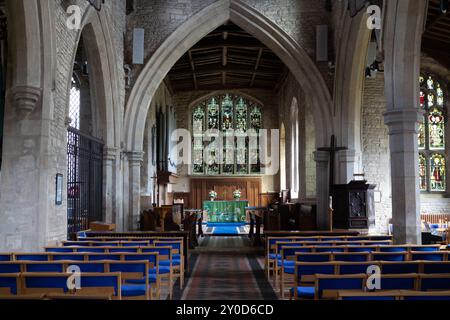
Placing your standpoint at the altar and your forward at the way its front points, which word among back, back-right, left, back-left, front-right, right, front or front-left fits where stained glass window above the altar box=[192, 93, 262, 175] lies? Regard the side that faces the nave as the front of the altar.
back

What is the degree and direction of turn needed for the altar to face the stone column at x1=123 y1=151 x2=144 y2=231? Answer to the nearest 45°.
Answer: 0° — it already faces it

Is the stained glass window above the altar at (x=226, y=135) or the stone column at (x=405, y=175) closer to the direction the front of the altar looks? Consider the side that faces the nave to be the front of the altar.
the stone column

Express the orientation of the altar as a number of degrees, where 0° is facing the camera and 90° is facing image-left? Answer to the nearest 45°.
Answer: approximately 0°
